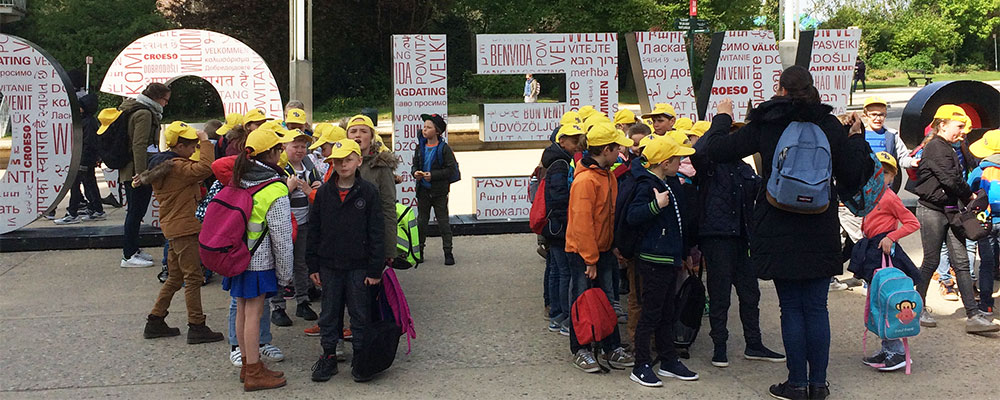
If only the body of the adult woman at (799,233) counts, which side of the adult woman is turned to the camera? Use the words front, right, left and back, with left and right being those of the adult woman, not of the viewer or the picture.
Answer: back

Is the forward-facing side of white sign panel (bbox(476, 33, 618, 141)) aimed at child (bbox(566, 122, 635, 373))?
yes

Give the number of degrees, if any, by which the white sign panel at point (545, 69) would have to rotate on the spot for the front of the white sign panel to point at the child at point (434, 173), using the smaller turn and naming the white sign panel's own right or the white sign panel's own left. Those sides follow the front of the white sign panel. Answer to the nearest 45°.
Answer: approximately 45° to the white sign panel's own right

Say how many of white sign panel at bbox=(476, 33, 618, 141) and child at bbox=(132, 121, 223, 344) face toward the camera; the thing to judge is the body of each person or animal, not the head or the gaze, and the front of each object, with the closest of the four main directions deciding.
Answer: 1
